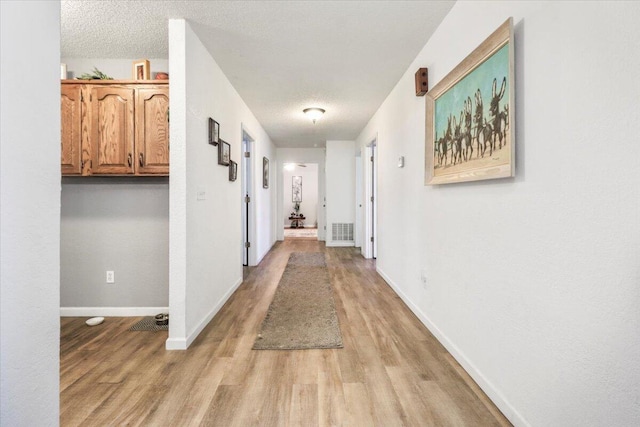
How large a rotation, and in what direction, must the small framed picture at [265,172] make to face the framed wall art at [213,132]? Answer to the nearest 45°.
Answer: approximately 90° to its right

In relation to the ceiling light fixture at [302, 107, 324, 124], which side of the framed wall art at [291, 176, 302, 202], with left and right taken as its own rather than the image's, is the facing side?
front

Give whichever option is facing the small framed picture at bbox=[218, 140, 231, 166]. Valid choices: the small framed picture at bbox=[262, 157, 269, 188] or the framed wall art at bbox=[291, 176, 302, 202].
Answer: the framed wall art

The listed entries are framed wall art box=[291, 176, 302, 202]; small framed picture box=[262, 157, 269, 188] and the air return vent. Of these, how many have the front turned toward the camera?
2

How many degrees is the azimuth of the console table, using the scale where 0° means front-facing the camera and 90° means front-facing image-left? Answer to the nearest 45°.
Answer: approximately 0°

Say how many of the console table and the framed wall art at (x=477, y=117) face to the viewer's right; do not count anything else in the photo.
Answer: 0

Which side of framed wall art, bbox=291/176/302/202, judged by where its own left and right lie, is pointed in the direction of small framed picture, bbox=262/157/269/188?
front

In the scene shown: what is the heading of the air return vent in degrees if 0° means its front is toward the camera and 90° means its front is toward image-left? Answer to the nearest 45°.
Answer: approximately 0°

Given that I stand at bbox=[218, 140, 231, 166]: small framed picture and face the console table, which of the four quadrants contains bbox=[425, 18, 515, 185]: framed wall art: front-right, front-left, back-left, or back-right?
back-right

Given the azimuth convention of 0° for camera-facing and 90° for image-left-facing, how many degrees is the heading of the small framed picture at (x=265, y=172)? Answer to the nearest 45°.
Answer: approximately 270°

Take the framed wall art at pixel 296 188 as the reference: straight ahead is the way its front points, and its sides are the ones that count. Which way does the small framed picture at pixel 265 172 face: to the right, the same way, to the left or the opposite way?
to the left

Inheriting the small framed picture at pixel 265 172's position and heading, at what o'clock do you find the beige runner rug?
The beige runner rug is roughly at 3 o'clock from the small framed picture.
